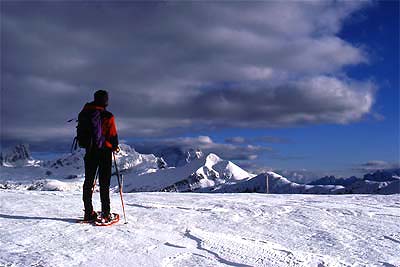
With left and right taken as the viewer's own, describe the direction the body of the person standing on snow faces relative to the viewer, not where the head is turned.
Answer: facing away from the viewer and to the right of the viewer
